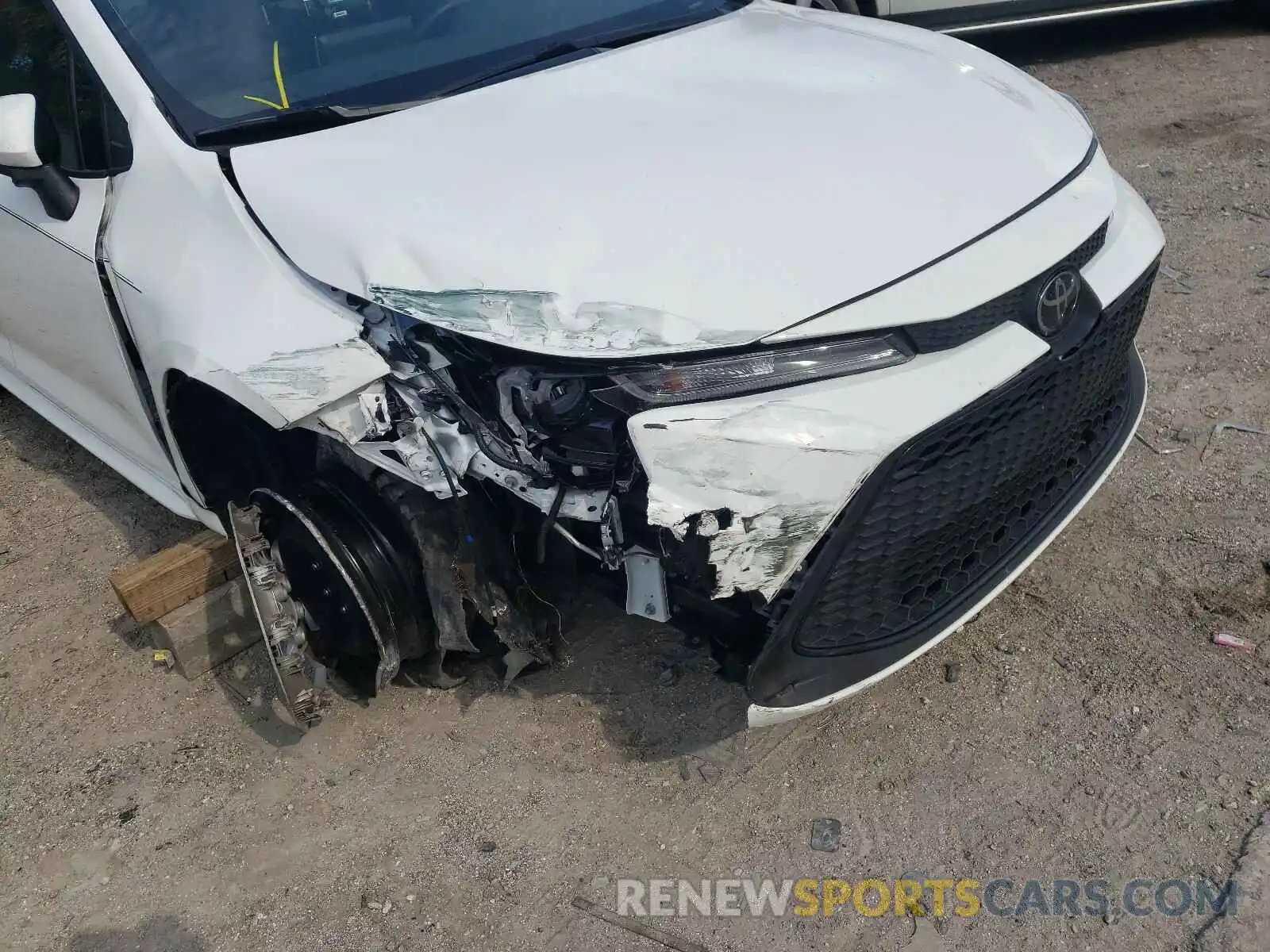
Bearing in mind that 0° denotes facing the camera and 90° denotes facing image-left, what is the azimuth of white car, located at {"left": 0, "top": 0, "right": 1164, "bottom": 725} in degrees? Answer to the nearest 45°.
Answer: approximately 315°
